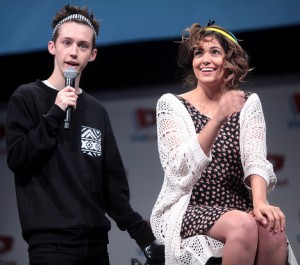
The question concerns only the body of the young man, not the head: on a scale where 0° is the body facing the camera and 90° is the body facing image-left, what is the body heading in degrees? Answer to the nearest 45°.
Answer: approximately 0°

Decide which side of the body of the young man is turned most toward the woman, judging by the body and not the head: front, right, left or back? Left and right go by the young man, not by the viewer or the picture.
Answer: left

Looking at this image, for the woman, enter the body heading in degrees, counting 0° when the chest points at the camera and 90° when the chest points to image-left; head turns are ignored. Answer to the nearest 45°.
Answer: approximately 315°

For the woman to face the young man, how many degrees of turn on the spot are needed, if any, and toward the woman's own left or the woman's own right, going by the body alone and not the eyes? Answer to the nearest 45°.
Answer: approximately 135° to the woman's own right
